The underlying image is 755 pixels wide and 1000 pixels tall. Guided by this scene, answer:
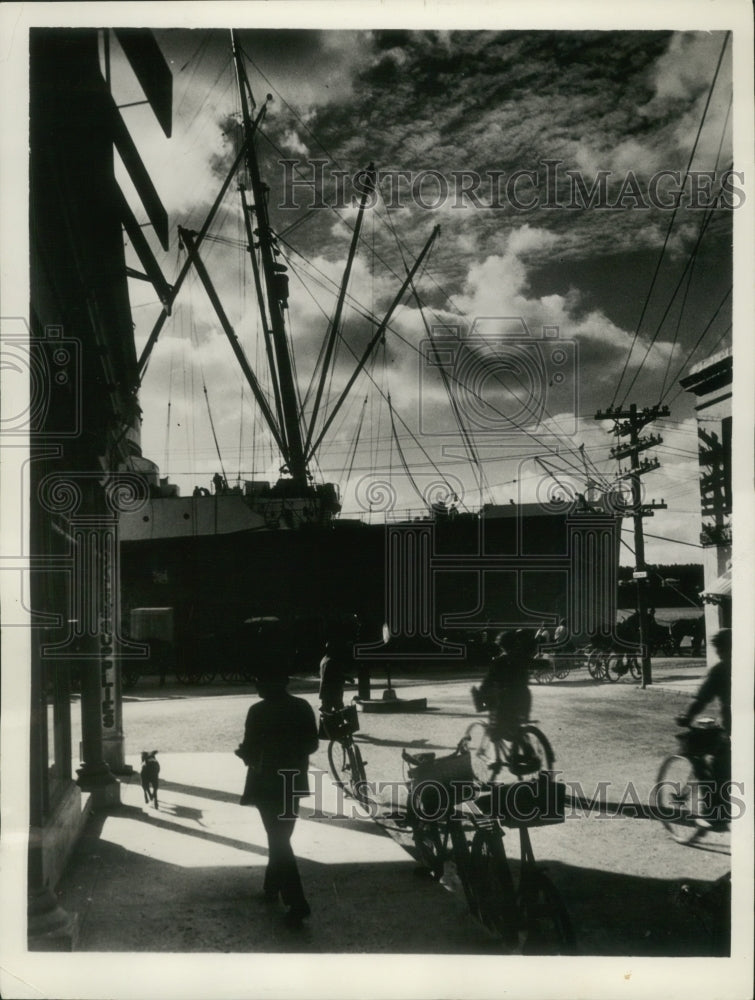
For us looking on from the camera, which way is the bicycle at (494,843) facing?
facing away from the viewer and to the left of the viewer
